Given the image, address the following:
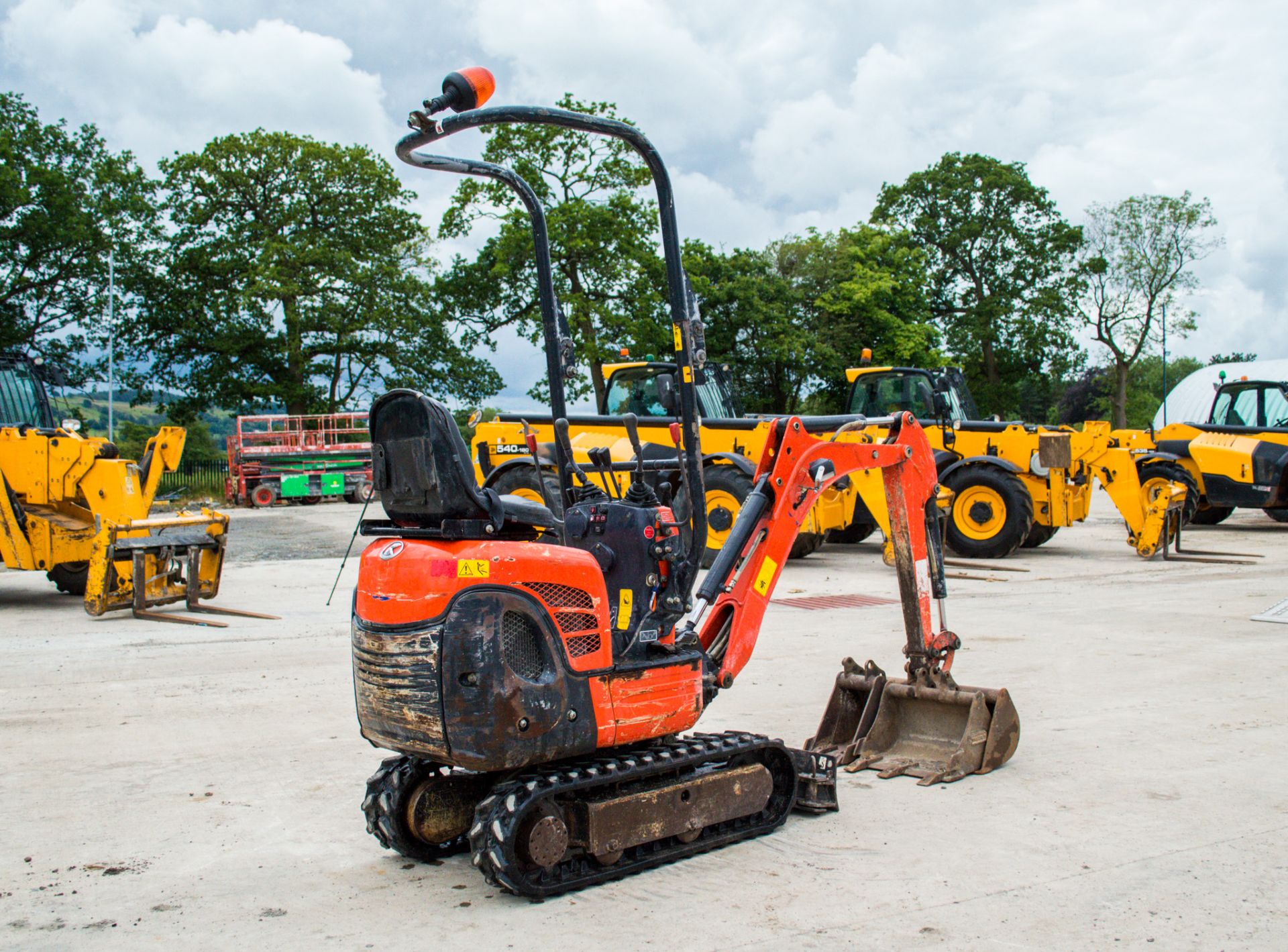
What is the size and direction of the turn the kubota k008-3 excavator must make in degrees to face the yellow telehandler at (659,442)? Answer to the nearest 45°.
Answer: approximately 45° to its left

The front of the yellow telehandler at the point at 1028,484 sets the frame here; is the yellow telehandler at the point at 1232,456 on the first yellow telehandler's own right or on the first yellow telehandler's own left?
on the first yellow telehandler's own left

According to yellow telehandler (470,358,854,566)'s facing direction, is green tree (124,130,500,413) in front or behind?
behind

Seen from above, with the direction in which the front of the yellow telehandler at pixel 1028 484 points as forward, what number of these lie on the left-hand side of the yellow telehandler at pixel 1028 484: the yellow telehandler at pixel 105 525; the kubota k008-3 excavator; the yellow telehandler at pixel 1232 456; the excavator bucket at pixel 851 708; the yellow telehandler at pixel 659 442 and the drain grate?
1

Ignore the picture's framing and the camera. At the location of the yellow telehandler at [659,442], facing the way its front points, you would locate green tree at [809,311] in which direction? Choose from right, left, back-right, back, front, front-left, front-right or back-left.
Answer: back-left

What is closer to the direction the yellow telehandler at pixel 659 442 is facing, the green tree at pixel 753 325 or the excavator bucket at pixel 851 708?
the excavator bucket

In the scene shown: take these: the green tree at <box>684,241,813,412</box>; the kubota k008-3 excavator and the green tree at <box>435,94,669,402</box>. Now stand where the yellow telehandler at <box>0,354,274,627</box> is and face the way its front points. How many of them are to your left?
2

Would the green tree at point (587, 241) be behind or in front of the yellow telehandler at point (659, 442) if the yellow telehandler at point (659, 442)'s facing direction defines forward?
behind

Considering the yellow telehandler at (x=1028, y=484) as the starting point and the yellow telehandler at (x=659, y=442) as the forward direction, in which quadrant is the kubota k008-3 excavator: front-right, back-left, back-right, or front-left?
front-left

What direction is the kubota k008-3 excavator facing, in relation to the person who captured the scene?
facing away from the viewer and to the right of the viewer

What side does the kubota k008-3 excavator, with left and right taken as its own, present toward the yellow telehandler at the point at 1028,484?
front

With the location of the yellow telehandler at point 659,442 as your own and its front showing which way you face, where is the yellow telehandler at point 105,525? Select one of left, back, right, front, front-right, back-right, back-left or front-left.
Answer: right

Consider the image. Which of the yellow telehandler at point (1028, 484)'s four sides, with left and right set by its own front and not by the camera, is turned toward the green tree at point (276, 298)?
back

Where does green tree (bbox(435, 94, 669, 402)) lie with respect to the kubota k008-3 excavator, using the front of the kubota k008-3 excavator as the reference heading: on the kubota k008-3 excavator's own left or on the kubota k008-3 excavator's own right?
on the kubota k008-3 excavator's own left

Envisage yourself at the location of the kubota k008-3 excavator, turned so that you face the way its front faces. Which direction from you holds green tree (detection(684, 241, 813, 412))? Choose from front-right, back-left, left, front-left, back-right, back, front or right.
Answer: front-left

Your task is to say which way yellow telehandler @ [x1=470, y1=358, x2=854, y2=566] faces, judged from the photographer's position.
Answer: facing the viewer and to the right of the viewer
